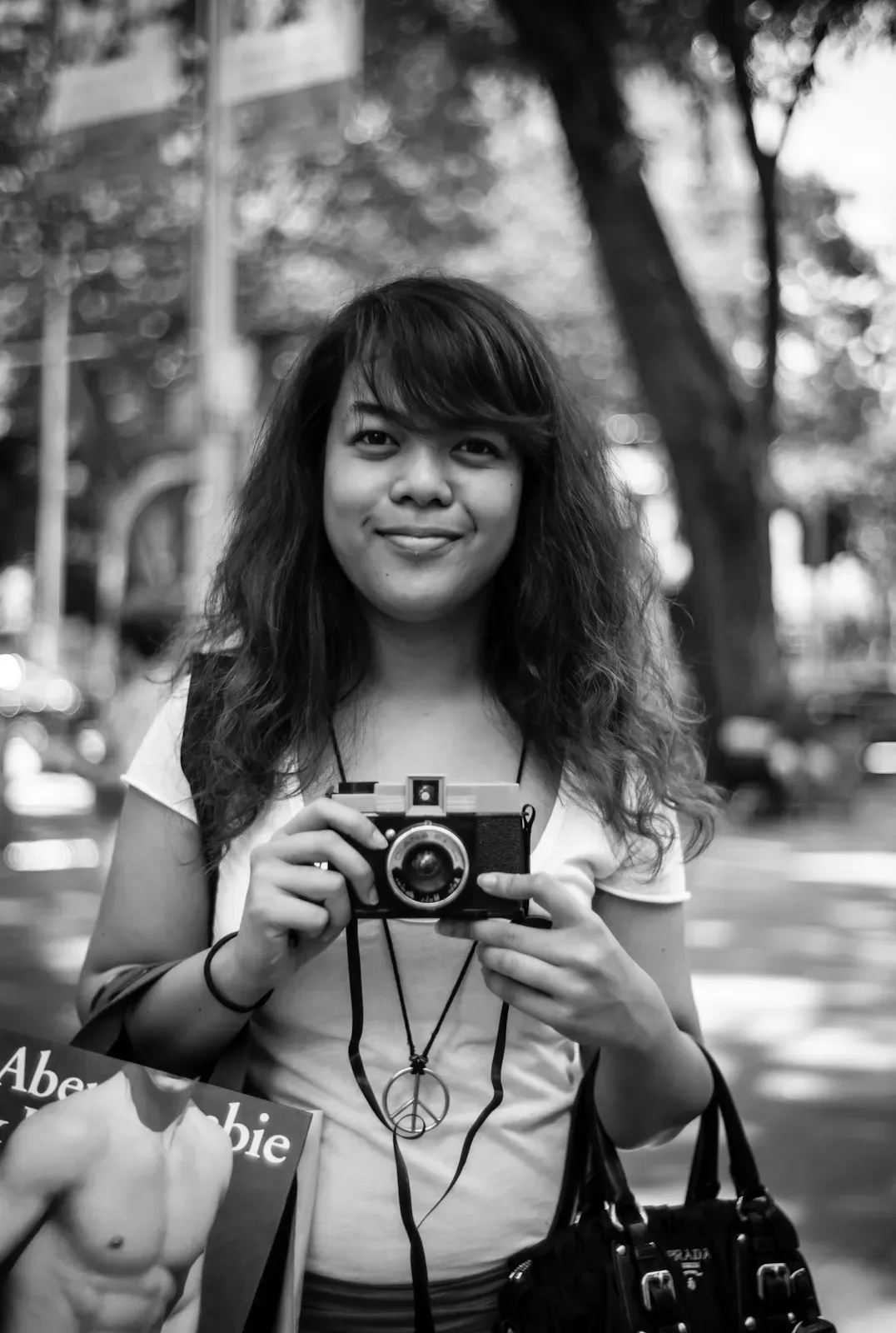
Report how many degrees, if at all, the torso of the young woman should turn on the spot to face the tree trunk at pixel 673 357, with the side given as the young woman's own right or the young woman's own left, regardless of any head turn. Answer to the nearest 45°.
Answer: approximately 180°

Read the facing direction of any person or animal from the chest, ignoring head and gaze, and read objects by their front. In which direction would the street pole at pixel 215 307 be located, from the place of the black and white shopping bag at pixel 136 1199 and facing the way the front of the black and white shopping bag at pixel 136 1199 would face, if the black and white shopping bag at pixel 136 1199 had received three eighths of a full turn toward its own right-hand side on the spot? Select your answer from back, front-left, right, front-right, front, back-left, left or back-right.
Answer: front-right

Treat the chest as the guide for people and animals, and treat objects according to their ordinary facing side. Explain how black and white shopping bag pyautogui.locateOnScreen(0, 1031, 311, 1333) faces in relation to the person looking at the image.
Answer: facing the viewer

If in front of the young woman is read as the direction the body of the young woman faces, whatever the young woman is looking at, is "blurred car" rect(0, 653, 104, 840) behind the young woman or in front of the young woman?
behind

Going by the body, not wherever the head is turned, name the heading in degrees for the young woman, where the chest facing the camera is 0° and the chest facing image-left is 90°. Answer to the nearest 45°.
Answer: approximately 0°

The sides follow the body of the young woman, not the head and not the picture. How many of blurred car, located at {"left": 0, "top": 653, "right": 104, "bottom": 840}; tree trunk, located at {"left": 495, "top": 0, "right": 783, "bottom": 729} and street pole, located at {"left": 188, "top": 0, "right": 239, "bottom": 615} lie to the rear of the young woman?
3

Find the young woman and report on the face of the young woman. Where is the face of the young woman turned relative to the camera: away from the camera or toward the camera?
toward the camera

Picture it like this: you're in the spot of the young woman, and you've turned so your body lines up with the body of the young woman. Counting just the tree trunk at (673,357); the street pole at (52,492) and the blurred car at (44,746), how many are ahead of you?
0

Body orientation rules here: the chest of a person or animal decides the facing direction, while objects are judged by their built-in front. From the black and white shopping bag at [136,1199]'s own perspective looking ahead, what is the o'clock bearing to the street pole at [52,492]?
The street pole is roughly at 6 o'clock from the black and white shopping bag.

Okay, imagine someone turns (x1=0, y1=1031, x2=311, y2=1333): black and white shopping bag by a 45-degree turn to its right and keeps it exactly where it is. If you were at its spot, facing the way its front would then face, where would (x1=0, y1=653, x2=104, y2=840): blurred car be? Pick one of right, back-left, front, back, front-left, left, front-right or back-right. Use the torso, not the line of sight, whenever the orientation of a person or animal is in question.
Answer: back-right

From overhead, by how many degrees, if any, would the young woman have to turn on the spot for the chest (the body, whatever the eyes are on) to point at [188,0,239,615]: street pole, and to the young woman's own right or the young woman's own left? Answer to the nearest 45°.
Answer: approximately 180°
